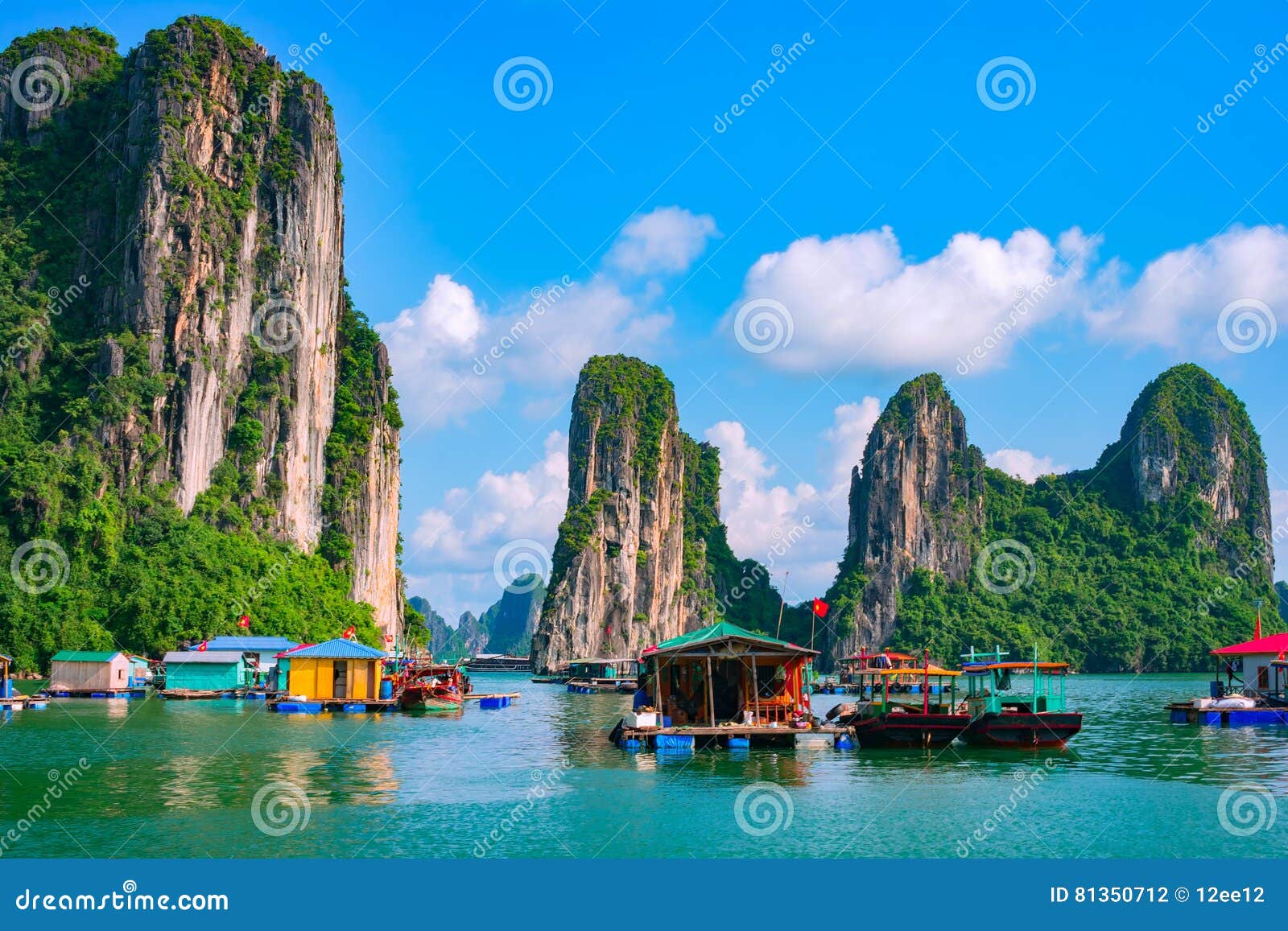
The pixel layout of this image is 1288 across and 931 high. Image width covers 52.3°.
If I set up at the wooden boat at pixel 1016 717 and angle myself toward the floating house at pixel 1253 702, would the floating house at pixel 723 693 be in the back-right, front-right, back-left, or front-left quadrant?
back-left

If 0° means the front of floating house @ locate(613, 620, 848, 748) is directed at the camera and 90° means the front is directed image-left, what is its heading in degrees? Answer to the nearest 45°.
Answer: approximately 0°

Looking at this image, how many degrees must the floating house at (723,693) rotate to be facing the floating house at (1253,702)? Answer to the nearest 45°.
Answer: approximately 135° to its left

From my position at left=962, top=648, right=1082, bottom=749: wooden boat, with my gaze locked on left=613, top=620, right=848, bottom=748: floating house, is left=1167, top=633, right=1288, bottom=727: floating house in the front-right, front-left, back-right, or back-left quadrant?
back-right

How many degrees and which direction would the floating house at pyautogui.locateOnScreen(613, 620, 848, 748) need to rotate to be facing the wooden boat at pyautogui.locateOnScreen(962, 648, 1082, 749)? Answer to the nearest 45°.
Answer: approximately 90° to its left
